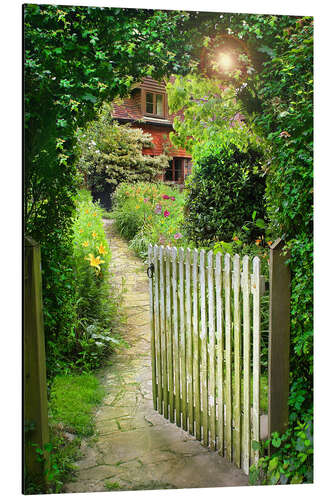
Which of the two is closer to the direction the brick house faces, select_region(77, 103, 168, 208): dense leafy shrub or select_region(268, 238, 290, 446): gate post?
the gate post

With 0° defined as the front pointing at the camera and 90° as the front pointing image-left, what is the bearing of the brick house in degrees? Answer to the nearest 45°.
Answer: approximately 0°

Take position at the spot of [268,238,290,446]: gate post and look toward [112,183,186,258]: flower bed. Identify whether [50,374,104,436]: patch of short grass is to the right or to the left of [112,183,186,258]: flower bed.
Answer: left
